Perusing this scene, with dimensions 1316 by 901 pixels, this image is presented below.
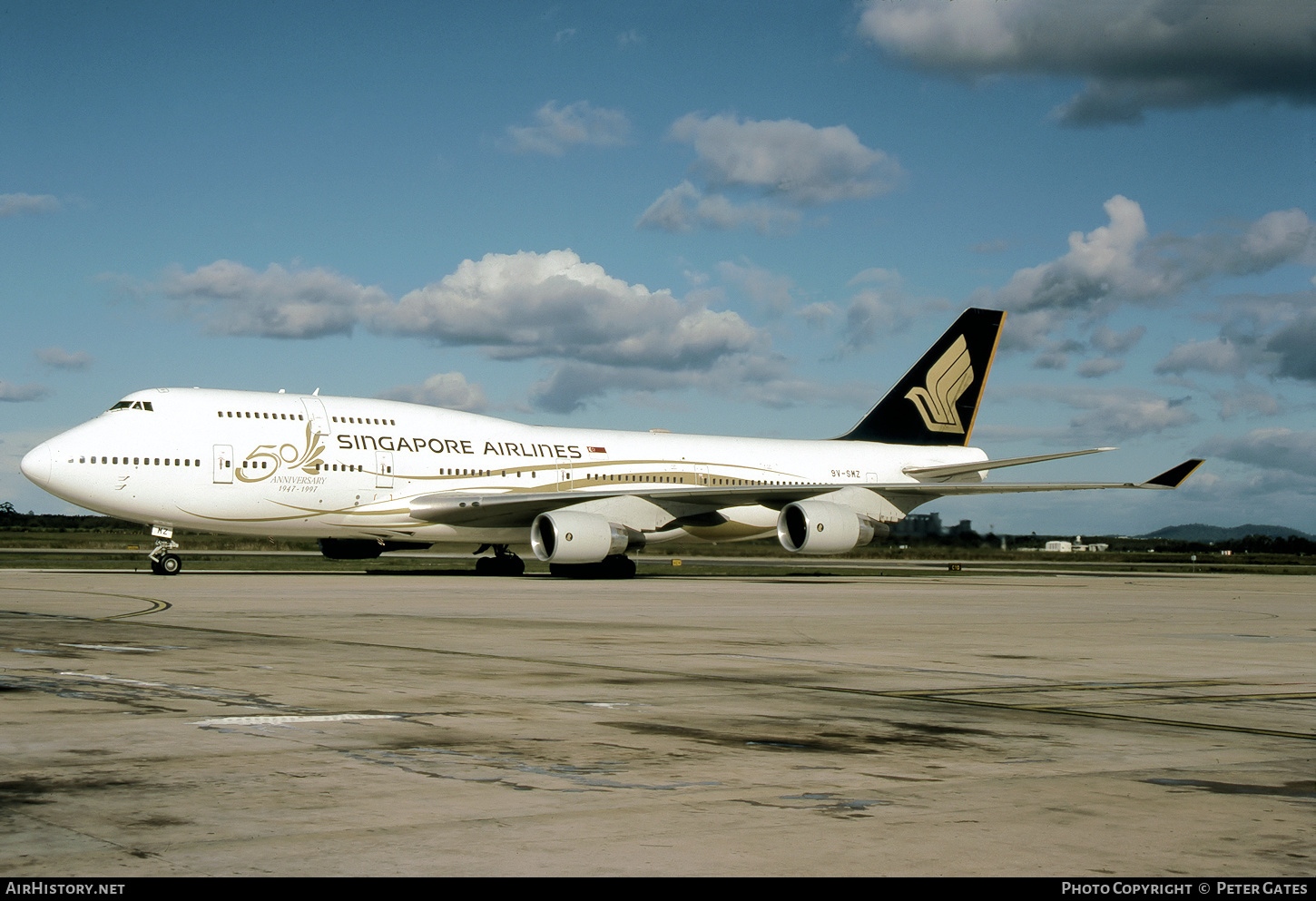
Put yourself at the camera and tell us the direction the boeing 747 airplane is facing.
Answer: facing the viewer and to the left of the viewer
